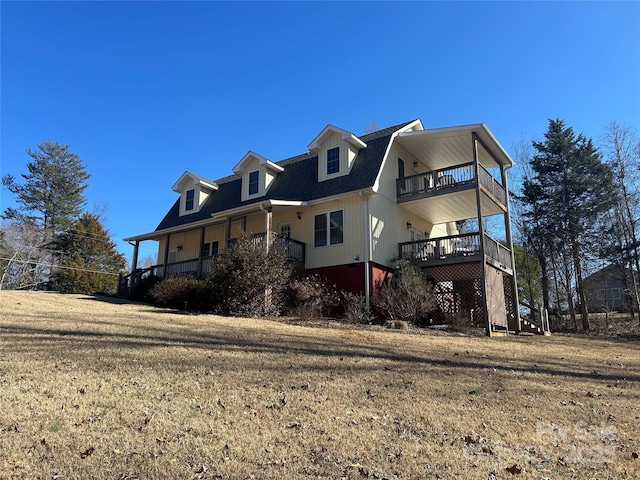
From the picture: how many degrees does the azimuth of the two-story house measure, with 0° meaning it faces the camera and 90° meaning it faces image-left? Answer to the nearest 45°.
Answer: approximately 45°

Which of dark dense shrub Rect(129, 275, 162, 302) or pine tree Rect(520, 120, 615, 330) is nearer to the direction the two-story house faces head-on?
the dark dense shrub

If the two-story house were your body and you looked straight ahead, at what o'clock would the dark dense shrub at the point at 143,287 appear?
The dark dense shrub is roughly at 2 o'clock from the two-story house.

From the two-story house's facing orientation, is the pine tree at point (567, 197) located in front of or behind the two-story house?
behind

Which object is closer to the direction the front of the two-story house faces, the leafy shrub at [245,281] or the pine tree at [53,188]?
the leafy shrub

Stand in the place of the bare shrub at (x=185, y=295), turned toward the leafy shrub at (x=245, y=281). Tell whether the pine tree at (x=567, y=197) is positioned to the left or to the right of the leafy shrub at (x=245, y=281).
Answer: left

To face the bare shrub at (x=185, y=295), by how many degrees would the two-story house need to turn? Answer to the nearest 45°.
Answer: approximately 45° to its right

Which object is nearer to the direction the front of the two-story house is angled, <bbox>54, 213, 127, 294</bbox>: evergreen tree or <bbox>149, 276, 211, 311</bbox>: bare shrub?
the bare shrub

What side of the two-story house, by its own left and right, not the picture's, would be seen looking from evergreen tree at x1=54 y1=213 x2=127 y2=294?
right

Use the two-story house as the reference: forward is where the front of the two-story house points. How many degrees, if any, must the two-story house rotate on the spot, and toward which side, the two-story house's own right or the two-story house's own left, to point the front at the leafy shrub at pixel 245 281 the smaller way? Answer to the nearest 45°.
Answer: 0° — it already faces it
